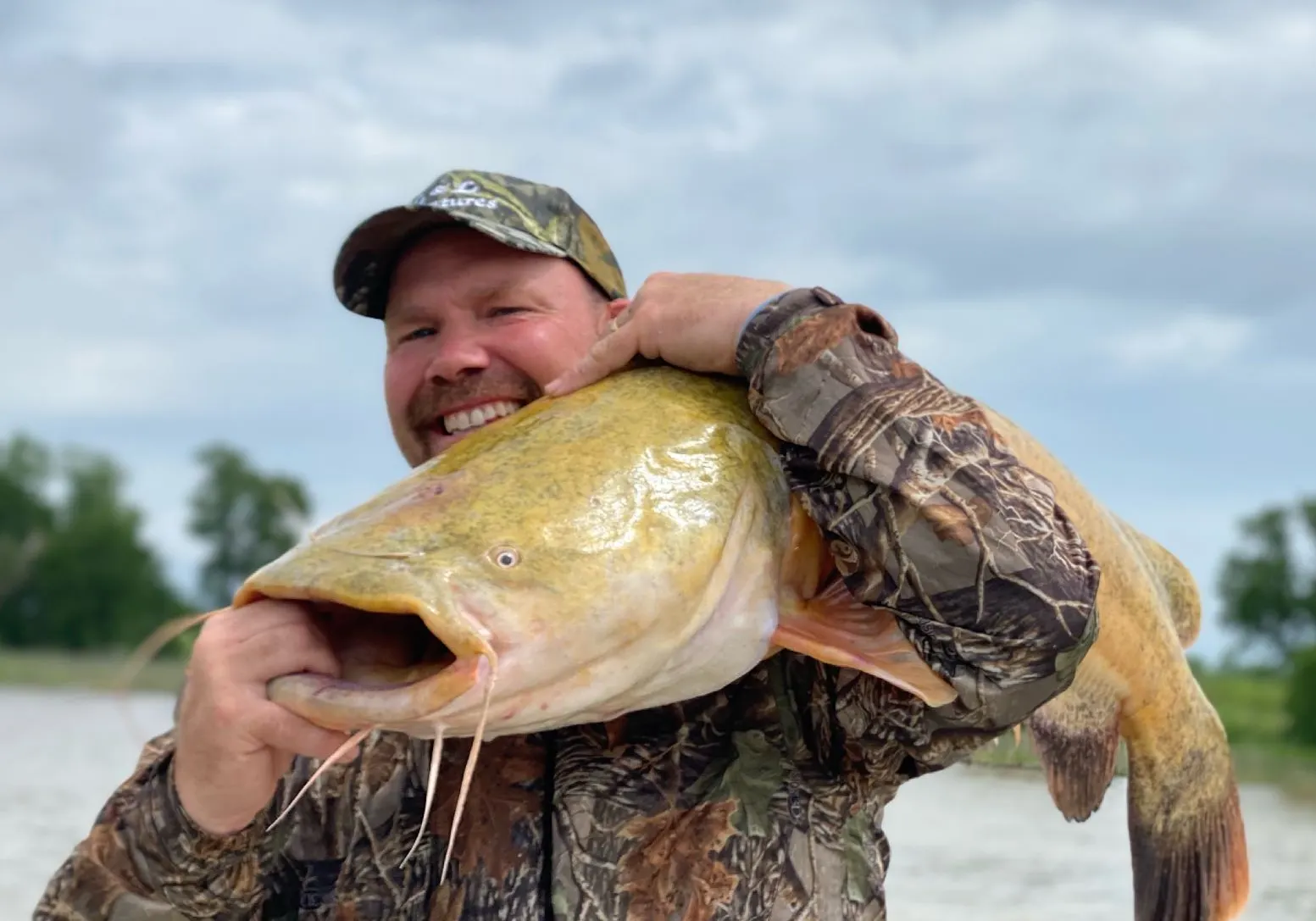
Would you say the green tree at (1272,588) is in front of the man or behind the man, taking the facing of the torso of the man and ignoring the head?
behind

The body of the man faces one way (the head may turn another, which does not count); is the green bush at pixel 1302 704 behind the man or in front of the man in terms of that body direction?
behind

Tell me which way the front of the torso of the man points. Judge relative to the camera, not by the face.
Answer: toward the camera
